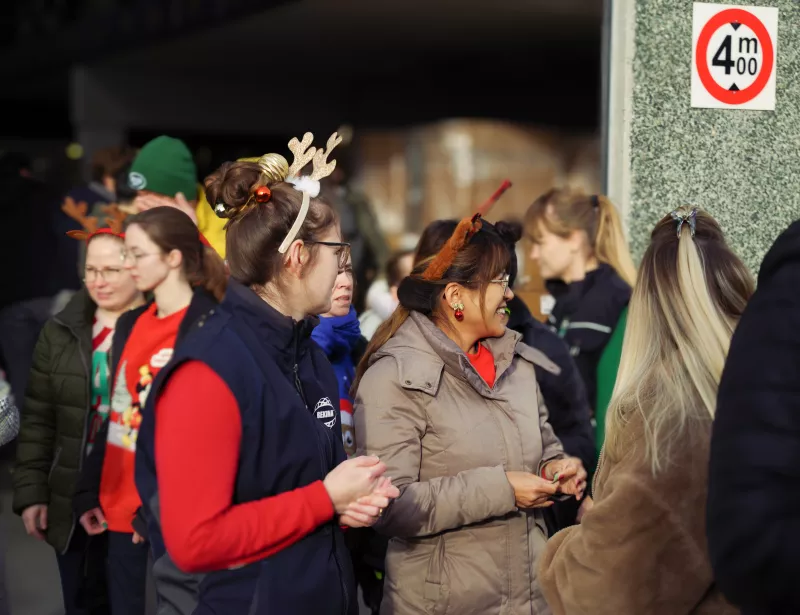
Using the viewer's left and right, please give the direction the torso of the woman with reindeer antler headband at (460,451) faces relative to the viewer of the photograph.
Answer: facing the viewer and to the right of the viewer

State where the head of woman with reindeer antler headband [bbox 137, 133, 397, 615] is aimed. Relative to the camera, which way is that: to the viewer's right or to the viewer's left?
to the viewer's right

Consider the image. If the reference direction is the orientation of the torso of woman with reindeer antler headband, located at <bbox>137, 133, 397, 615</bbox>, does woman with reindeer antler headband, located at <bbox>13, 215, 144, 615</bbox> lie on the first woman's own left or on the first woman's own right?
on the first woman's own left

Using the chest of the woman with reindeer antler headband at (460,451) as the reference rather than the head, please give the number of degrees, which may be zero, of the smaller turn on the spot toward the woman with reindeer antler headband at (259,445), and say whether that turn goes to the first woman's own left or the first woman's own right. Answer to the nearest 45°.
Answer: approximately 90° to the first woman's own right

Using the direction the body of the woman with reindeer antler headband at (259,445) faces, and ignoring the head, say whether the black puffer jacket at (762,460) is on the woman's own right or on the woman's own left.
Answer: on the woman's own right

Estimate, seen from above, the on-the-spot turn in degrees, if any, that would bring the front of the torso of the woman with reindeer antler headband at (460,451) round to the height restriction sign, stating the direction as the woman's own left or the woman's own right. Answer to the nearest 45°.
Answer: approximately 90° to the woman's own left

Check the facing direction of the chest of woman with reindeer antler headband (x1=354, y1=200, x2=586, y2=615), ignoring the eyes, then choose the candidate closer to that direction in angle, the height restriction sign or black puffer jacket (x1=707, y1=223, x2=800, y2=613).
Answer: the black puffer jacket

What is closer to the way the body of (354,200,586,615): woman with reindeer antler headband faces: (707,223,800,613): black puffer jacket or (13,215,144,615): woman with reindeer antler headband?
the black puffer jacket

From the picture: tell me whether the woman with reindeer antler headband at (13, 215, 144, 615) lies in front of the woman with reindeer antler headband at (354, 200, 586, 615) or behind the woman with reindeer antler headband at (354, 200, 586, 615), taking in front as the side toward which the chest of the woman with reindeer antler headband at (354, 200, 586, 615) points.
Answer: behind

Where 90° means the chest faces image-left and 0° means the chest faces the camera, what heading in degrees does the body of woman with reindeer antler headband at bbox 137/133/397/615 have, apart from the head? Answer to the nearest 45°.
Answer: approximately 270°

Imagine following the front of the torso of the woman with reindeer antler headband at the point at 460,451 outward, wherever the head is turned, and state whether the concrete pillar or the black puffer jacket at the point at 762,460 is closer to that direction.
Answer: the black puffer jacket

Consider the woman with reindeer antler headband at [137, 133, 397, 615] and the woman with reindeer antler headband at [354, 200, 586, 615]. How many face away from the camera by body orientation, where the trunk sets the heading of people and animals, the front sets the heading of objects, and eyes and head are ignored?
0

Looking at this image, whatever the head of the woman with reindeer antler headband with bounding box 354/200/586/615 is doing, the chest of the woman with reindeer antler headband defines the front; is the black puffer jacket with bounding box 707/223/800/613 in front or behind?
in front
